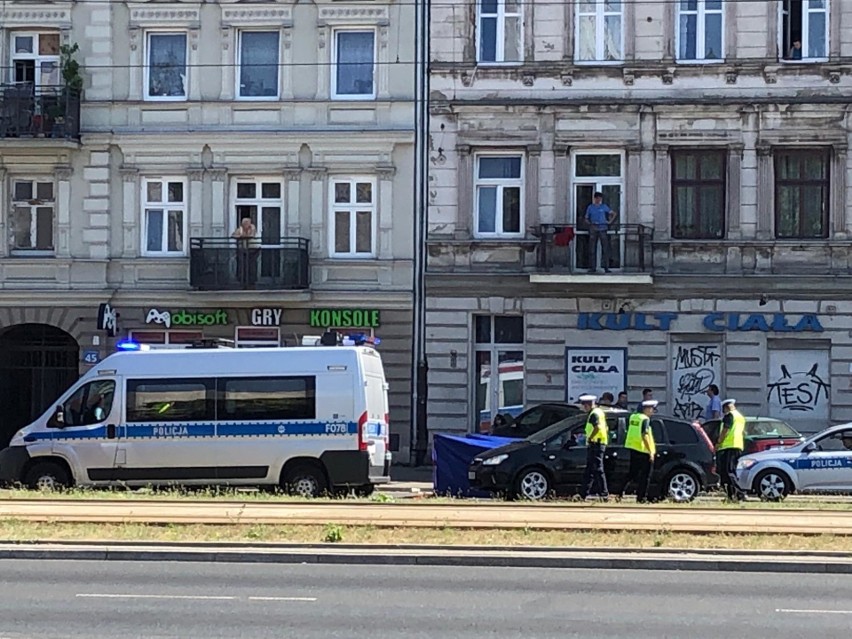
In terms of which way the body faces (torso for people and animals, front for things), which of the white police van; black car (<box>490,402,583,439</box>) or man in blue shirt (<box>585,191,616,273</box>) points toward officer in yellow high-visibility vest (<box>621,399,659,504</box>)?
the man in blue shirt

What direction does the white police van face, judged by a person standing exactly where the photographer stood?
facing to the left of the viewer

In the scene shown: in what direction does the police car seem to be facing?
to the viewer's left

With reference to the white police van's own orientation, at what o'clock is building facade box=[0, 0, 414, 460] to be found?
The building facade is roughly at 3 o'clock from the white police van.

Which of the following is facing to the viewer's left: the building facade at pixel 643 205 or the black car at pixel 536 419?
the black car

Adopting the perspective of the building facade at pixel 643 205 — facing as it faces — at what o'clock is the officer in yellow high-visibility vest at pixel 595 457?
The officer in yellow high-visibility vest is roughly at 12 o'clock from the building facade.

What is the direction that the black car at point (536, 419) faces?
to the viewer's left

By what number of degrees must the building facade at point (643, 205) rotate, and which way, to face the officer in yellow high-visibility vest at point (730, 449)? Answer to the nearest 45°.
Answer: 0° — it already faces them

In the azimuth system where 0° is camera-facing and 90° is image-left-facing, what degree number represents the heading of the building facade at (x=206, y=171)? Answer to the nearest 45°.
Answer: approximately 0°

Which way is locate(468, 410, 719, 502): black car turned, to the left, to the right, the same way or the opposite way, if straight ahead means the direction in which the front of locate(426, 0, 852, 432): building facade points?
to the right

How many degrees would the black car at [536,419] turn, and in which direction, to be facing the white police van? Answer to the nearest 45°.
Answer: approximately 45° to its left

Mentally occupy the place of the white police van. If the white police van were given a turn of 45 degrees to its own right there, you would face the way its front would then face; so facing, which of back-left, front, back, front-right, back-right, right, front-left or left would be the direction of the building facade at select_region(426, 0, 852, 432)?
right

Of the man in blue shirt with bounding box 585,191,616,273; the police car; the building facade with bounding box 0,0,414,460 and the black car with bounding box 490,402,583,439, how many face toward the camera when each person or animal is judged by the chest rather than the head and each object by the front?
2

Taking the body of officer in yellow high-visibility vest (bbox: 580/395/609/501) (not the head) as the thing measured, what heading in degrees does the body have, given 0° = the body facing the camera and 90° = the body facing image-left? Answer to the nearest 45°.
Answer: approximately 90°
